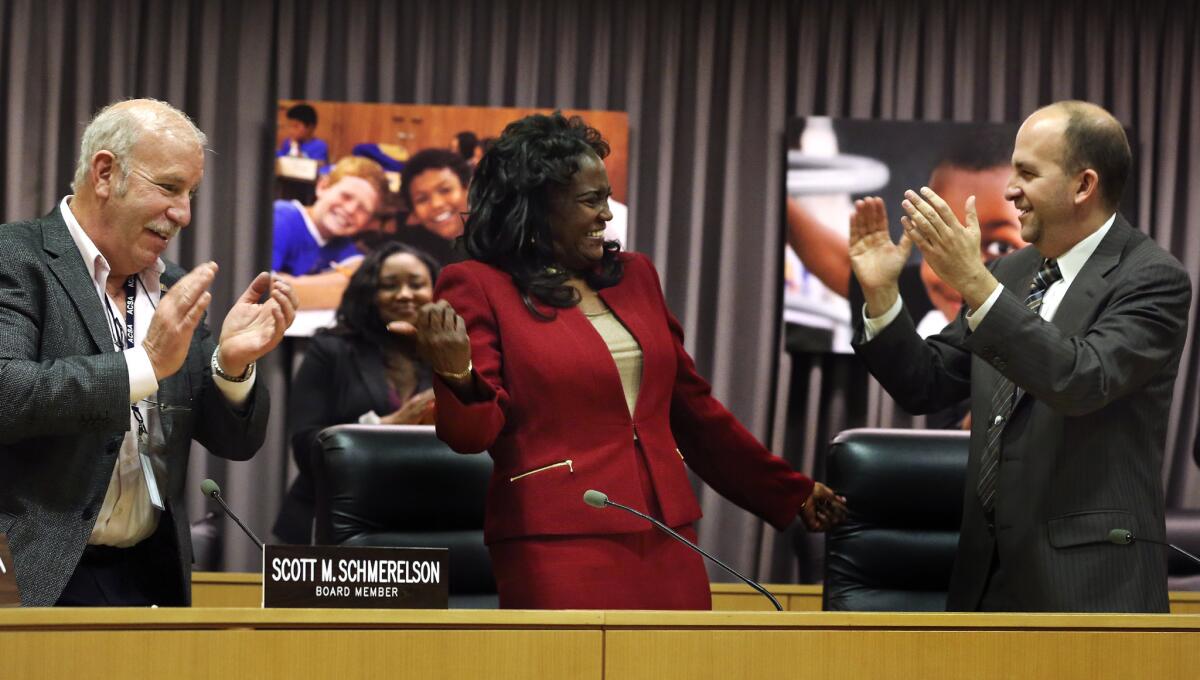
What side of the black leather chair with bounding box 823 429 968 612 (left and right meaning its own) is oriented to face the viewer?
front

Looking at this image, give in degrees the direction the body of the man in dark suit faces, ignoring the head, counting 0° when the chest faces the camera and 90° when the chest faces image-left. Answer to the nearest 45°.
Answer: approximately 45°

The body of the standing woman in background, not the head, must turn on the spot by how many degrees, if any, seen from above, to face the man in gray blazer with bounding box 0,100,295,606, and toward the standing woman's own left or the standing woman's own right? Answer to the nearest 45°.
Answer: approximately 45° to the standing woman's own right

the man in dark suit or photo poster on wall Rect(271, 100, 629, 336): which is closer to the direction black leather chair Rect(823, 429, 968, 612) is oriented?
the man in dark suit

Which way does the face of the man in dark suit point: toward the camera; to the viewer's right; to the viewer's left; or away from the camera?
to the viewer's left

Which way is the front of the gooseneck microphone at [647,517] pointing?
to the viewer's left

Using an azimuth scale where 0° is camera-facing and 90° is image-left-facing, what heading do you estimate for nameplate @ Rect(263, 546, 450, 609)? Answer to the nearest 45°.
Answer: approximately 0°

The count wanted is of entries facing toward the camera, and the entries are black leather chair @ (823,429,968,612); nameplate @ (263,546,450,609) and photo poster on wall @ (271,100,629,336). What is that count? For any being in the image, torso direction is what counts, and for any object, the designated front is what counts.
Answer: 3
